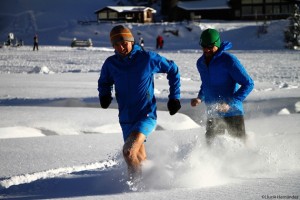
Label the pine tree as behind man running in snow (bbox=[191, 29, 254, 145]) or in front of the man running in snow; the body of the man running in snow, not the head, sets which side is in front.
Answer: behind

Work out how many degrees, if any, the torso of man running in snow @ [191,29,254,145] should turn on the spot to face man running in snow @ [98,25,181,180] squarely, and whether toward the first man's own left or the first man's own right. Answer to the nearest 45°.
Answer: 0° — they already face them

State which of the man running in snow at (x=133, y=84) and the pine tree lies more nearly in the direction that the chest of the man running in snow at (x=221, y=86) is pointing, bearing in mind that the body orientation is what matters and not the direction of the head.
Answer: the man running in snow

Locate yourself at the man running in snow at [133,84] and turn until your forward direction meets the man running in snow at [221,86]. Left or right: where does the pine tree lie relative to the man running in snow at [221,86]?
left

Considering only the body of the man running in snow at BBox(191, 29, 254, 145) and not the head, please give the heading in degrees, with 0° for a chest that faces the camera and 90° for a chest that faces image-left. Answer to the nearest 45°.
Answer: approximately 45°
